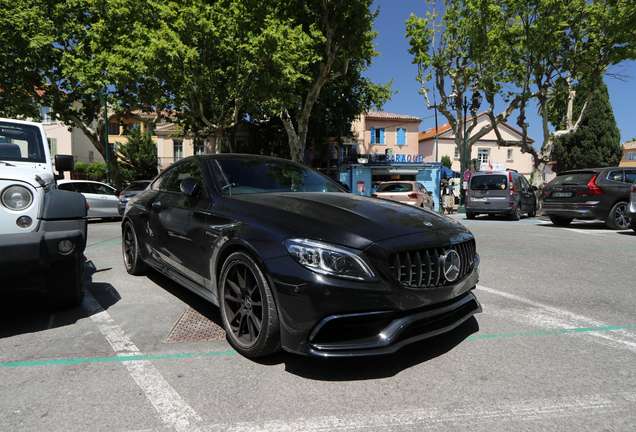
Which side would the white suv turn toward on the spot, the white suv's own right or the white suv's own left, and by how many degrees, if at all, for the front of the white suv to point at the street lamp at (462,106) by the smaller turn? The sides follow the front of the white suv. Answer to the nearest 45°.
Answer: approximately 135° to the white suv's own left

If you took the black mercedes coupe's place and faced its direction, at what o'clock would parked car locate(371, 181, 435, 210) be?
The parked car is roughly at 8 o'clock from the black mercedes coupe.

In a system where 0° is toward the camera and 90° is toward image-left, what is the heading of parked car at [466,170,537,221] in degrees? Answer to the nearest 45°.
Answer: approximately 225°

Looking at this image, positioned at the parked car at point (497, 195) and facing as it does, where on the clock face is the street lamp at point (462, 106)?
The street lamp is roughly at 10 o'clock from the parked car.

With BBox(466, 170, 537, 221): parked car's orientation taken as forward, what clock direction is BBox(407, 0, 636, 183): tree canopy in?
The tree canopy is roughly at 11 o'clock from the parked car.

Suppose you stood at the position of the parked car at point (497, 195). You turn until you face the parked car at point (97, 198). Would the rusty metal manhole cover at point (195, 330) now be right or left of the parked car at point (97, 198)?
left

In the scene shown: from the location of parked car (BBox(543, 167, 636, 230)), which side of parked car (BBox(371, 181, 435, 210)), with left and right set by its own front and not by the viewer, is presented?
right
